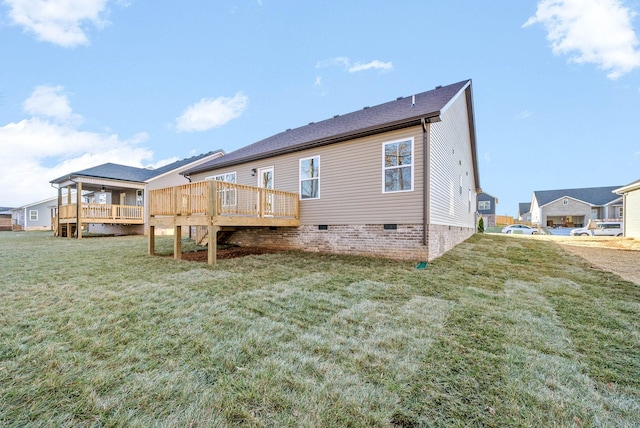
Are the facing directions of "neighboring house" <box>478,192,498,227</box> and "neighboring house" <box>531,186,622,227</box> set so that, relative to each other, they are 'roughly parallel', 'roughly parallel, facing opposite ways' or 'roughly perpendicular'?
roughly parallel

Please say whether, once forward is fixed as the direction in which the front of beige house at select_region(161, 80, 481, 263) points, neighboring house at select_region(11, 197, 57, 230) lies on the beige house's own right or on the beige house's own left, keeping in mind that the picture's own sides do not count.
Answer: on the beige house's own left

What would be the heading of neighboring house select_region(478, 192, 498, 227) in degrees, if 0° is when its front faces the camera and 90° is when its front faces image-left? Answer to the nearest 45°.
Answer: approximately 0°

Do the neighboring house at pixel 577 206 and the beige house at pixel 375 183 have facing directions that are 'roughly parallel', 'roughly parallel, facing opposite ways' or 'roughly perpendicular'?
roughly parallel, facing opposite ways

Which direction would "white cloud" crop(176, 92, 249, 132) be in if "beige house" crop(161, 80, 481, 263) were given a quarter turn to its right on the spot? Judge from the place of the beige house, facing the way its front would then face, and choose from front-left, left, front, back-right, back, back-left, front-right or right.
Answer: back

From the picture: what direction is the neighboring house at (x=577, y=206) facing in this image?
toward the camera

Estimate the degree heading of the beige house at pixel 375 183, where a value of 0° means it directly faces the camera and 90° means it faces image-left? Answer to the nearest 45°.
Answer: approximately 225°

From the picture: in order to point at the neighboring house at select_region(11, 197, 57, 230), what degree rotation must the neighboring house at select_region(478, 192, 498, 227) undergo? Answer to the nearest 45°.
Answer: approximately 45° to its right

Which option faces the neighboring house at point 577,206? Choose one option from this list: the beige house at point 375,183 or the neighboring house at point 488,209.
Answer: the beige house

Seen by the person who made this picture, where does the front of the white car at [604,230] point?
facing to the left of the viewer

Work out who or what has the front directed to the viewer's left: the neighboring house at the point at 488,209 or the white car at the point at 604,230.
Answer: the white car

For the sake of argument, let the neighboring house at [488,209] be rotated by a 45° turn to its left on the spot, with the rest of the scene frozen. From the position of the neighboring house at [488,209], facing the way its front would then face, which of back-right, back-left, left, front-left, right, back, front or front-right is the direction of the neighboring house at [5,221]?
right
